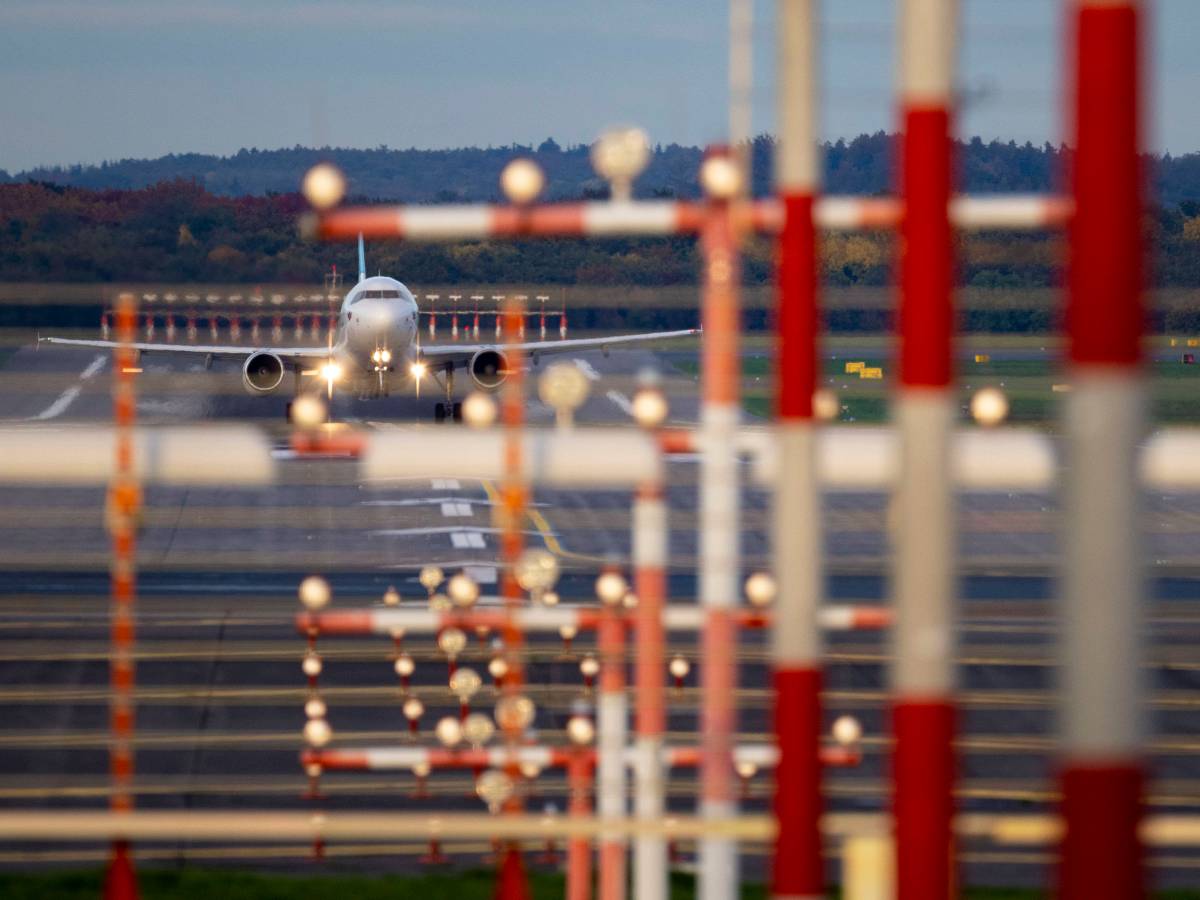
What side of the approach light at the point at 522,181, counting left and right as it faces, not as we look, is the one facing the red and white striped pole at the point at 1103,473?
front

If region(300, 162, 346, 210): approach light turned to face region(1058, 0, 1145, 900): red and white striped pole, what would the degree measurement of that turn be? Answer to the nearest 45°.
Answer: approximately 45° to its left

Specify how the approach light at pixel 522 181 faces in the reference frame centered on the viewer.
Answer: facing the viewer

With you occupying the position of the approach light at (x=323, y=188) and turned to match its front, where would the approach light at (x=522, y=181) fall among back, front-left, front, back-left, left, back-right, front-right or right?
left

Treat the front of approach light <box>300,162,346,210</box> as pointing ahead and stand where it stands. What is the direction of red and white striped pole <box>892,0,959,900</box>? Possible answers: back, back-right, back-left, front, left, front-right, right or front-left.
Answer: front-left

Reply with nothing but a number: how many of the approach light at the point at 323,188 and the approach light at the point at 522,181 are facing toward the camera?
2

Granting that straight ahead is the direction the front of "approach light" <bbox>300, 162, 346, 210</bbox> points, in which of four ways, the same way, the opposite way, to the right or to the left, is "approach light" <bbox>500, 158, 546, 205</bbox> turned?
the same way

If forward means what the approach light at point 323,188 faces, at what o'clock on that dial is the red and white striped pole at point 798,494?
The red and white striped pole is roughly at 12 o'clock from the approach light.

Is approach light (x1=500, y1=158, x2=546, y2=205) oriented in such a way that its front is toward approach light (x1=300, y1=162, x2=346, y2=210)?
no

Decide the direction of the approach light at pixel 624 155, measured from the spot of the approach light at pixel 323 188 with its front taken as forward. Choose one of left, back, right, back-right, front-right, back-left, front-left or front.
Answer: left

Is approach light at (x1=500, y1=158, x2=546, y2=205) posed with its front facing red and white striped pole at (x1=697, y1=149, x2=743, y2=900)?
no
